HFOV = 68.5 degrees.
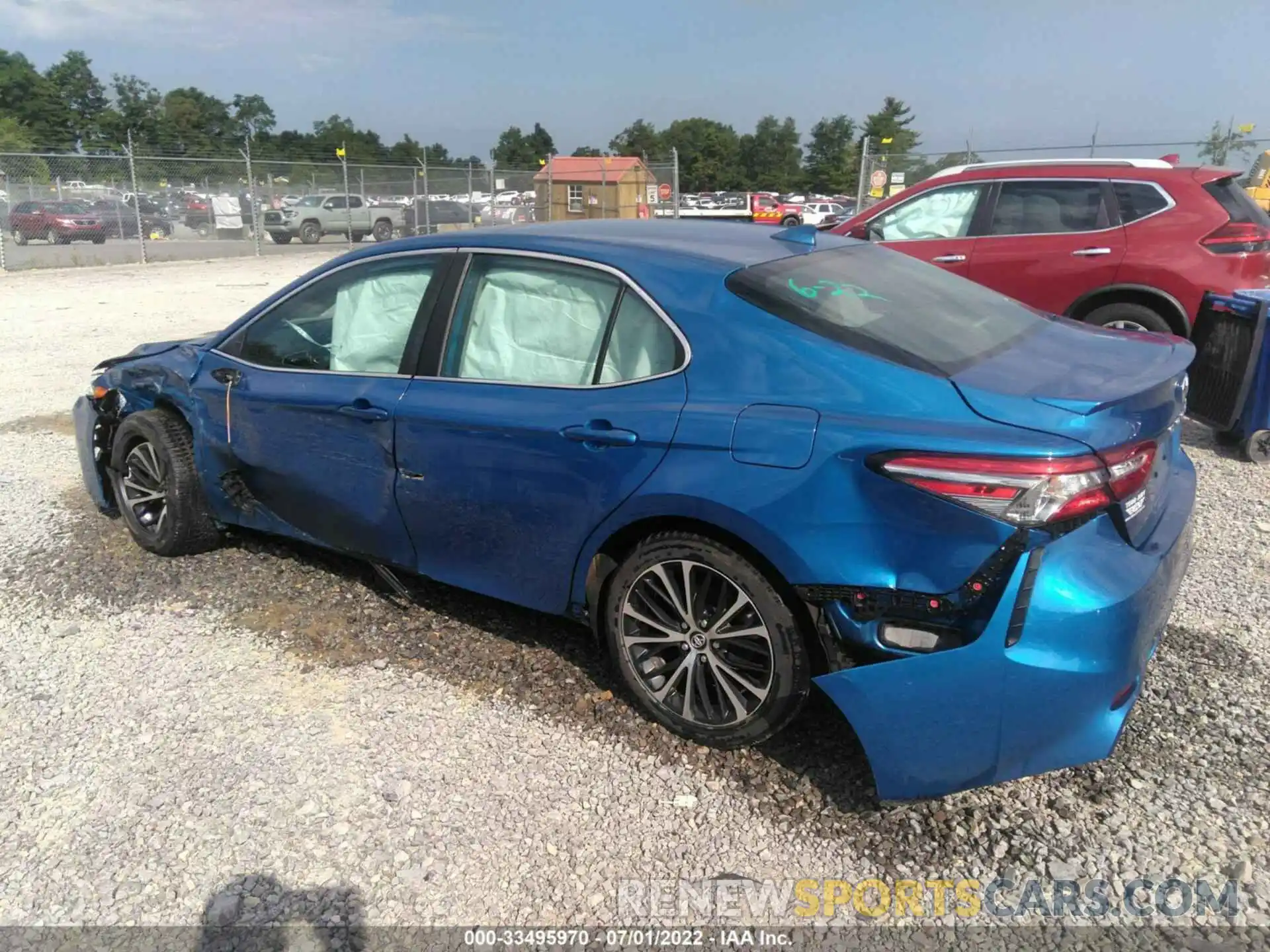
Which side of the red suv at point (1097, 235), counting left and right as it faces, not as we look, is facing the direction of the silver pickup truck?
front

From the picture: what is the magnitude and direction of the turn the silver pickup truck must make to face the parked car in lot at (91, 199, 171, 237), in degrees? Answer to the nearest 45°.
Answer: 0° — it already faces it

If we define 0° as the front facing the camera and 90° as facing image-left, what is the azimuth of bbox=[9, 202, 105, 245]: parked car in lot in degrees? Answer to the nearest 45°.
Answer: approximately 315°

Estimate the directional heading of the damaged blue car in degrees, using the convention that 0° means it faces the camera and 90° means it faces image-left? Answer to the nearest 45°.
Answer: approximately 135°

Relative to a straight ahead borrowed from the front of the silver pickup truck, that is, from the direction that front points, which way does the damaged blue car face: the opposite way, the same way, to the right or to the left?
to the right

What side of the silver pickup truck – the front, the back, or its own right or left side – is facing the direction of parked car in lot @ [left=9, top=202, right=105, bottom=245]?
front

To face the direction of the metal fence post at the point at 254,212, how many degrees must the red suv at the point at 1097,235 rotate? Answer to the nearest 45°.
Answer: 0° — it already faces it

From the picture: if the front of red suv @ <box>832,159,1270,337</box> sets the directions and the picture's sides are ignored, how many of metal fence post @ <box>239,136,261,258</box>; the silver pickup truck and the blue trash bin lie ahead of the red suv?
2

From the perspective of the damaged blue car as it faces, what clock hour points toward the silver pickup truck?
The silver pickup truck is roughly at 1 o'clock from the damaged blue car.

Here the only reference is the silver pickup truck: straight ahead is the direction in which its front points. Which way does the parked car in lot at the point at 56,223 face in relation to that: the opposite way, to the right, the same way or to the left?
to the left

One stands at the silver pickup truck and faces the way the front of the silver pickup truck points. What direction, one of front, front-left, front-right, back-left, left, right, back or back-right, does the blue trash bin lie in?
front-left

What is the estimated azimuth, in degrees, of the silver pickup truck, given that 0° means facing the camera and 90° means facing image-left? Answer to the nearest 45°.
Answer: approximately 45°

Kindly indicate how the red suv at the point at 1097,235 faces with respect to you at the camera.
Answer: facing away from the viewer and to the left of the viewer

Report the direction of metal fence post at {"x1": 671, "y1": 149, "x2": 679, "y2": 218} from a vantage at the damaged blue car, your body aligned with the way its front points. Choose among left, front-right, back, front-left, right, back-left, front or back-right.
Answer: front-right
